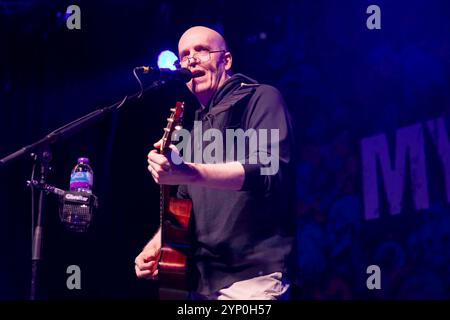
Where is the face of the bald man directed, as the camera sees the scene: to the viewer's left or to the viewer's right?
to the viewer's left

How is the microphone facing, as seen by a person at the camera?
facing to the right of the viewer
